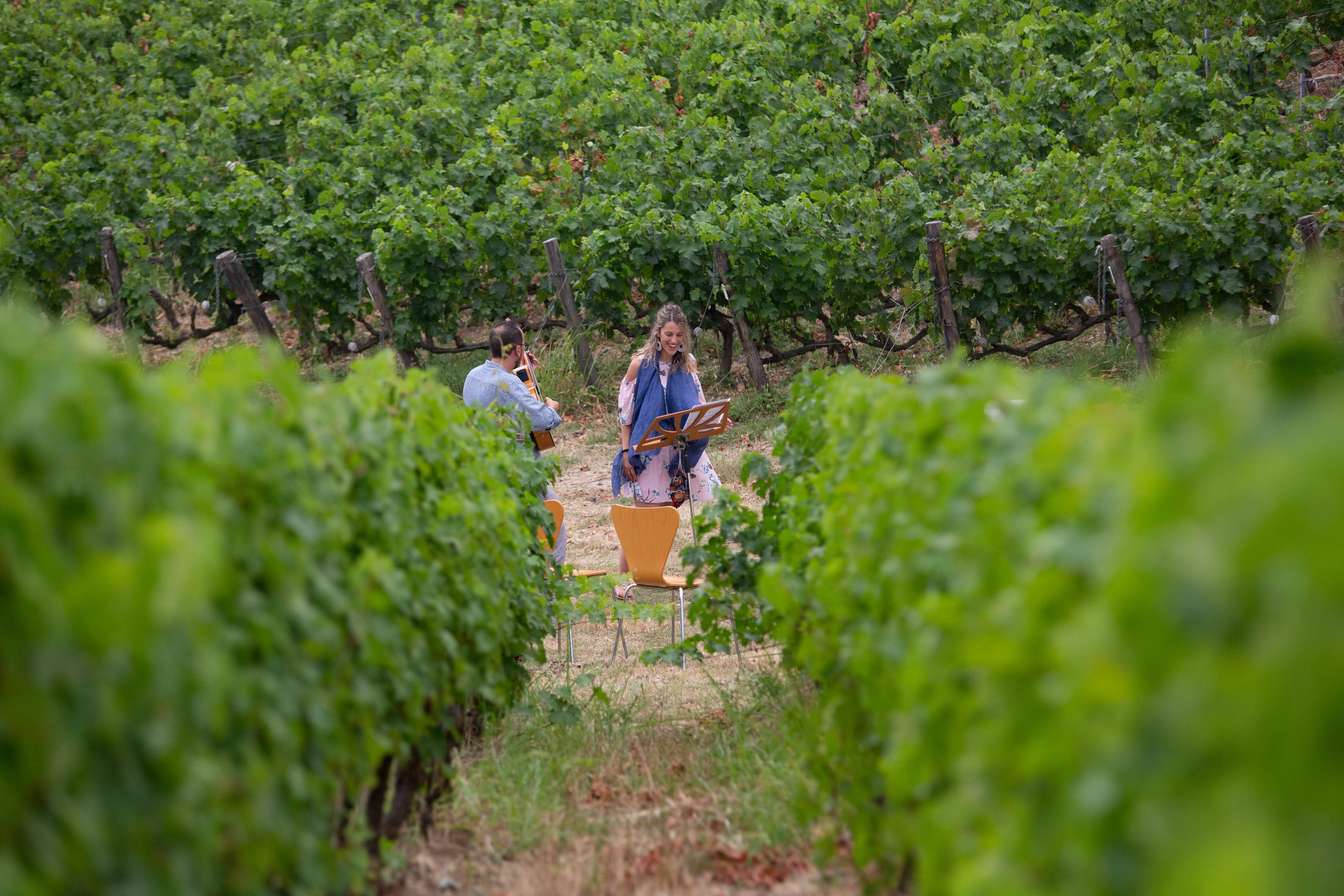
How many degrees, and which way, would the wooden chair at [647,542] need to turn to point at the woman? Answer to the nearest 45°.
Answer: approximately 45° to its left

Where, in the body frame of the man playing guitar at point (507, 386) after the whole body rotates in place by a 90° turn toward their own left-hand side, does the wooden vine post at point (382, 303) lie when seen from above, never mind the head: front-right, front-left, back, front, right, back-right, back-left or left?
front-right

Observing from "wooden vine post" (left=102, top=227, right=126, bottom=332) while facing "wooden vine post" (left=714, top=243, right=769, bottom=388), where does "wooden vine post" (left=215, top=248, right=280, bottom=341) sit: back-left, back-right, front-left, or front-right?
front-right

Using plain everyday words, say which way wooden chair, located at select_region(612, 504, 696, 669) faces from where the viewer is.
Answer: facing away from the viewer and to the right of the viewer

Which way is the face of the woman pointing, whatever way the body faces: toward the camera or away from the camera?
toward the camera

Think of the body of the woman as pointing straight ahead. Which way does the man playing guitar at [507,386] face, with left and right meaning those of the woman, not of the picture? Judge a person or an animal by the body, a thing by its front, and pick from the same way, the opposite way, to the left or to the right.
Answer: to the left

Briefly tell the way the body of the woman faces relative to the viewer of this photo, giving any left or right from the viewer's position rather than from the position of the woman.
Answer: facing the viewer and to the right of the viewer

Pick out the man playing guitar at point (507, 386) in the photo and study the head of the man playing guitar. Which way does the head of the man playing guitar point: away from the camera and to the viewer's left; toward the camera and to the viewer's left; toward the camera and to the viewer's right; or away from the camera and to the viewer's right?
away from the camera and to the viewer's right

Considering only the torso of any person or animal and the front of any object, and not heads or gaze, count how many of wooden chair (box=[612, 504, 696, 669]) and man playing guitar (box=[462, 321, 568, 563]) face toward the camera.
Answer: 0

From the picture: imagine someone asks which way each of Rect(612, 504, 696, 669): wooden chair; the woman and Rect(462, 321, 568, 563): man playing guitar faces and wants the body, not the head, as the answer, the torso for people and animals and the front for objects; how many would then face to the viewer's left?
0

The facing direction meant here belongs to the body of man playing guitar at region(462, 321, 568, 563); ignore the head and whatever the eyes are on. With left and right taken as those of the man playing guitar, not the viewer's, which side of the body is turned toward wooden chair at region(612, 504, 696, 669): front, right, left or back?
right

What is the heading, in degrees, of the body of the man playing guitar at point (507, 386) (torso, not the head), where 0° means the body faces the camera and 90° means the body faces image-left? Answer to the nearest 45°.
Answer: approximately 225°

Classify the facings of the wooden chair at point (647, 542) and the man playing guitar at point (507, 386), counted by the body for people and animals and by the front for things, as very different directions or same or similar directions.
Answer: same or similar directions

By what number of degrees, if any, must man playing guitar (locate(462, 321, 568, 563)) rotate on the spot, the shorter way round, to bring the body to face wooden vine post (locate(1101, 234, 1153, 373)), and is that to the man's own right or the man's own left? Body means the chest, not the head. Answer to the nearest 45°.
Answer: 0° — they already face it

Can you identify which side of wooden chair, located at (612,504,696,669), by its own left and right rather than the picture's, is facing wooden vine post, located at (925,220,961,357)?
front

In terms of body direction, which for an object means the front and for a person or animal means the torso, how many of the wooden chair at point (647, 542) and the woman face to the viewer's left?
0
